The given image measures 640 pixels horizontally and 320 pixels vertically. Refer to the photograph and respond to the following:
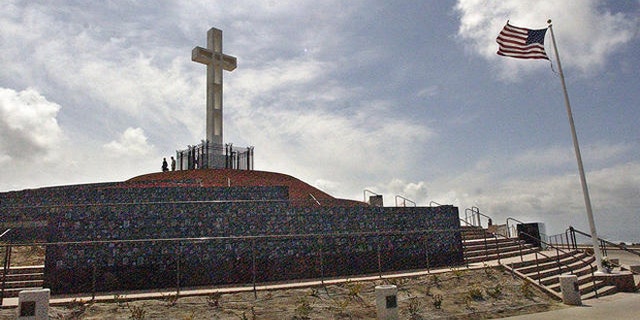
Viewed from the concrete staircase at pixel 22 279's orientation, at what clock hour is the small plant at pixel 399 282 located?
The small plant is roughly at 10 o'clock from the concrete staircase.

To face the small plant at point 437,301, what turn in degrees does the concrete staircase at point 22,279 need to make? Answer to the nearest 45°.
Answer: approximately 45° to its left

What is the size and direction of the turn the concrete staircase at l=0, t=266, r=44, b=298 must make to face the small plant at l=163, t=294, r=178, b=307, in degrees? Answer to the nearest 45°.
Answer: approximately 45° to its left

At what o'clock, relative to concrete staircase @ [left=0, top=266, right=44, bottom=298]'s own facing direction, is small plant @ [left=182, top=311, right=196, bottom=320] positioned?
The small plant is roughly at 11 o'clock from the concrete staircase.

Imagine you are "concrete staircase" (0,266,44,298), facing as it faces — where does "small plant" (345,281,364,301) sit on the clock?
The small plant is roughly at 10 o'clock from the concrete staircase.

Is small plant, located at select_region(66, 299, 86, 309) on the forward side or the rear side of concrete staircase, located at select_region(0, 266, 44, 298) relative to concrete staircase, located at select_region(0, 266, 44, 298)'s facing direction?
on the forward side

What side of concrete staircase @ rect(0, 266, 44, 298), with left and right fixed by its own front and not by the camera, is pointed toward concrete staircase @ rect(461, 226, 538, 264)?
left

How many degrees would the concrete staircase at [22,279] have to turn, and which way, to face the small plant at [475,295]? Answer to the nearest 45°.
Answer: approximately 45° to its left

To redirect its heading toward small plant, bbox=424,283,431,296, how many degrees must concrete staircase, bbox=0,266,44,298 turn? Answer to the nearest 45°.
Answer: approximately 45° to its left

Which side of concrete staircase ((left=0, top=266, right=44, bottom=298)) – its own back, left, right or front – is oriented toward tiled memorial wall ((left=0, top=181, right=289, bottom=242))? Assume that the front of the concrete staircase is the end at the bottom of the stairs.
back

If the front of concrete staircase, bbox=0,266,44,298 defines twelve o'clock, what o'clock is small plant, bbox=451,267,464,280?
The small plant is roughly at 10 o'clock from the concrete staircase.

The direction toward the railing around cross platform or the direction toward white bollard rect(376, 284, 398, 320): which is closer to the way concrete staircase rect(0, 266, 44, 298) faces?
the white bollard

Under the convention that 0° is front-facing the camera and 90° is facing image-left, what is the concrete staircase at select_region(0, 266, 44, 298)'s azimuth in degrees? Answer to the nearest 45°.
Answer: approximately 0°
